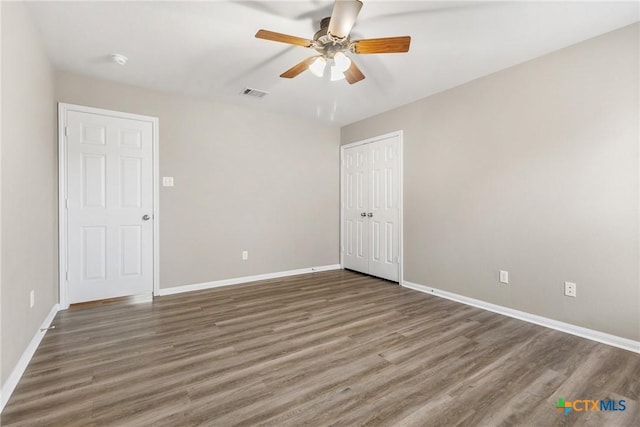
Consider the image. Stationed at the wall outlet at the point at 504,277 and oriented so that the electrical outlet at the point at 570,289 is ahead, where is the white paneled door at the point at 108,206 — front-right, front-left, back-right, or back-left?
back-right

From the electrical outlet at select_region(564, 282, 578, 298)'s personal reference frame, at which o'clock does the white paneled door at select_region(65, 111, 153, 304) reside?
The white paneled door is roughly at 2 o'clock from the electrical outlet.

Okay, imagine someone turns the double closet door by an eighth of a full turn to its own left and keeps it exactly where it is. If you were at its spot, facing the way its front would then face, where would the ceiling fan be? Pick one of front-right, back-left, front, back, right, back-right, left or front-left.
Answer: front

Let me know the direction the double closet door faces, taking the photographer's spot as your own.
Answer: facing the viewer and to the left of the viewer

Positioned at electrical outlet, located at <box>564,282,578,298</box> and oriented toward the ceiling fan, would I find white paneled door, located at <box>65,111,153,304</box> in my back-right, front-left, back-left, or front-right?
front-right

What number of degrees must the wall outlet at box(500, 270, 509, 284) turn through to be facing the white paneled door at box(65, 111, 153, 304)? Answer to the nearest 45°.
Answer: approximately 45° to its right

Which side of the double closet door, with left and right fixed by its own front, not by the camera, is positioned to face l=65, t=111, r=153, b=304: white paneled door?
front
